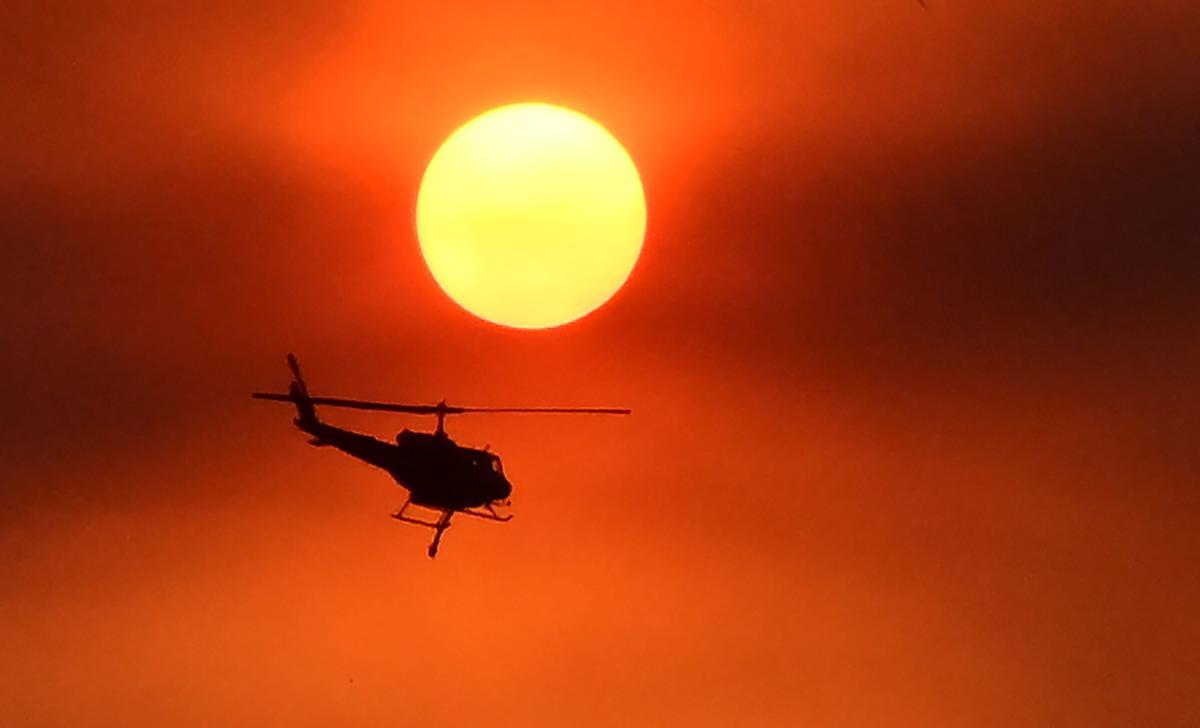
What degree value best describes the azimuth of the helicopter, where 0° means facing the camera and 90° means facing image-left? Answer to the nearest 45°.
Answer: approximately 315°
